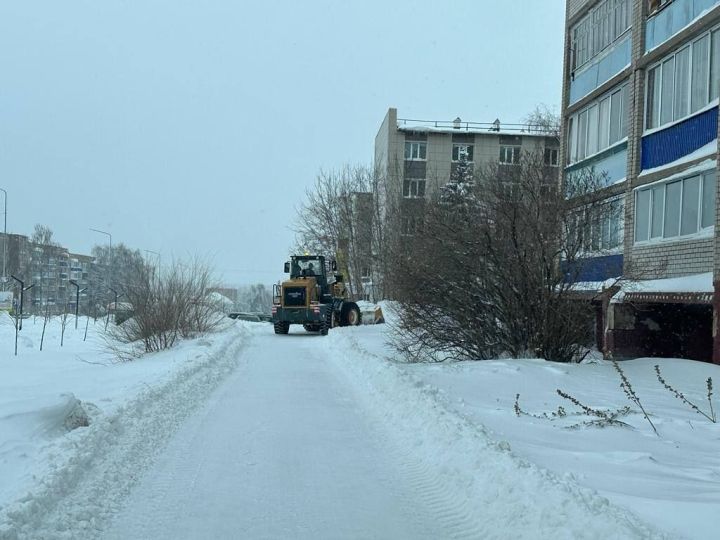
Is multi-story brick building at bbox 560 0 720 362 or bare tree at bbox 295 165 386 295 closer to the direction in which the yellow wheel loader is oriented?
the bare tree

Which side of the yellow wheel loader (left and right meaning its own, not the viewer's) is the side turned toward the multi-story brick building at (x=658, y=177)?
right

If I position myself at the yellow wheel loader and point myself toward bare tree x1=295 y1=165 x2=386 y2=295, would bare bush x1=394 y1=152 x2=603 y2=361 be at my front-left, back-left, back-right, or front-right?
back-right

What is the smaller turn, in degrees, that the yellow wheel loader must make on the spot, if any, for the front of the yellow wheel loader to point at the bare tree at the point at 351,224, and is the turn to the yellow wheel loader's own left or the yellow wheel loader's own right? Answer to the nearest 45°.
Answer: approximately 45° to the yellow wheel loader's own left

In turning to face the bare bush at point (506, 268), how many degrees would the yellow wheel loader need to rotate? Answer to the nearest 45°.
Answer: approximately 135° to its right

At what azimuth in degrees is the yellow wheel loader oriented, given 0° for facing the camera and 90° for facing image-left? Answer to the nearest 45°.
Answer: approximately 225°

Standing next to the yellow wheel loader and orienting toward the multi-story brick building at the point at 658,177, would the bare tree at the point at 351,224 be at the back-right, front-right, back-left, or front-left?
back-left

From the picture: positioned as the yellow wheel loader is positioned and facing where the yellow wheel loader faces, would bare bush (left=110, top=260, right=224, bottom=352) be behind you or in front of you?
behind
